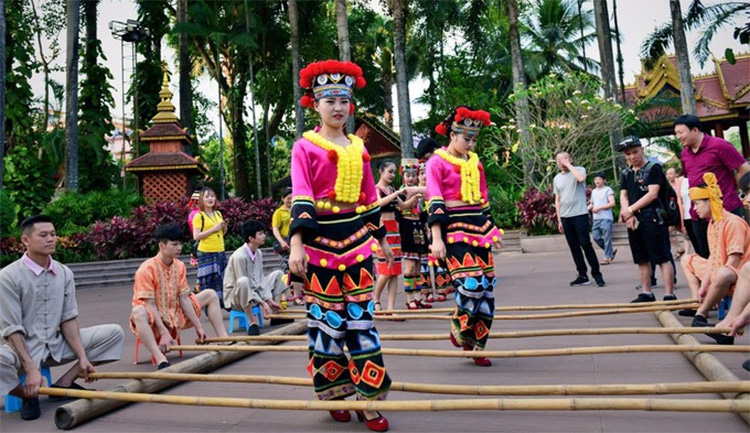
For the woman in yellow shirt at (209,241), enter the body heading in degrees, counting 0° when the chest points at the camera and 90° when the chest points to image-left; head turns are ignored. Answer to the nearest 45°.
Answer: approximately 315°

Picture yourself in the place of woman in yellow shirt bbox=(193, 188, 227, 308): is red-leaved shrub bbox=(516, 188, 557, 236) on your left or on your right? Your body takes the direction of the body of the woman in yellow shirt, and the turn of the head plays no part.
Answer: on your left

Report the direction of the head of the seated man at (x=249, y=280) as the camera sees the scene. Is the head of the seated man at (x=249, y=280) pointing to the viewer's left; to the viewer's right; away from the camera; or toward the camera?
to the viewer's right

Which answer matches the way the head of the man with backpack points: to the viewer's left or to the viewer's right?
to the viewer's left

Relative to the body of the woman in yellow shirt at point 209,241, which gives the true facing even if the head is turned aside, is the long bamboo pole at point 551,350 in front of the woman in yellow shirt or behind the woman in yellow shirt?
in front

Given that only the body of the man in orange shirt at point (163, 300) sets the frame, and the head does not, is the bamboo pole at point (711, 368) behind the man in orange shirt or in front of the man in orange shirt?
in front

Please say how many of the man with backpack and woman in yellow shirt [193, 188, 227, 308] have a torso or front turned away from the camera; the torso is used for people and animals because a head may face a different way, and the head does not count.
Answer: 0
